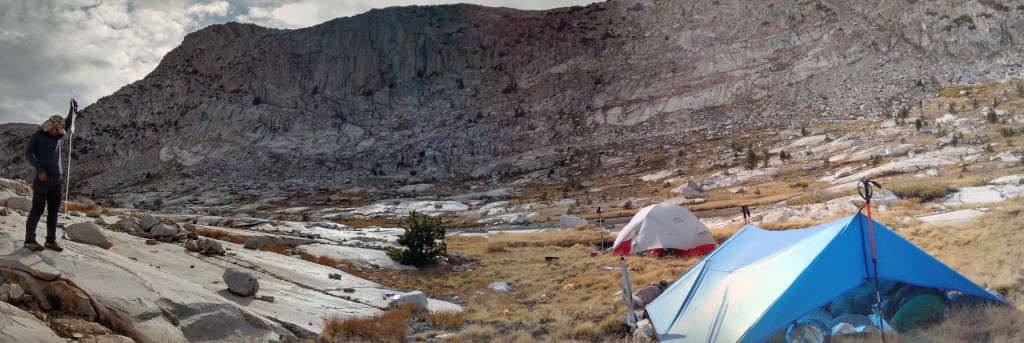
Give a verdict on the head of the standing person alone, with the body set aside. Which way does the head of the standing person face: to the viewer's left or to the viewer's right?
to the viewer's right

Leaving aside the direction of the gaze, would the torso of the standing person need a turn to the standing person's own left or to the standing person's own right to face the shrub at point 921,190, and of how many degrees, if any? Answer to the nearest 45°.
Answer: approximately 45° to the standing person's own left

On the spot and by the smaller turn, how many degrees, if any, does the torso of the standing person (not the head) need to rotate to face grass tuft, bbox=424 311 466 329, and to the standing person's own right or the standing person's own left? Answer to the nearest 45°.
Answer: approximately 45° to the standing person's own left

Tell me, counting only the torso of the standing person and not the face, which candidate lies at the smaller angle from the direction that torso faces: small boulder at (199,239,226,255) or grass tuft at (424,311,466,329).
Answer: the grass tuft

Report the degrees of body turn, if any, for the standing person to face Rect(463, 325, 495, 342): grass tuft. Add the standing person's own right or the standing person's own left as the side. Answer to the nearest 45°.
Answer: approximately 45° to the standing person's own left

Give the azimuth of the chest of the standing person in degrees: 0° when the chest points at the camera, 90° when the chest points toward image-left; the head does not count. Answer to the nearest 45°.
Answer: approximately 315°

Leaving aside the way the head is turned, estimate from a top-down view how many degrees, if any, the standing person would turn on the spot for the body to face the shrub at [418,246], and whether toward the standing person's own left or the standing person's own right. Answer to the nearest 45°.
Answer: approximately 90° to the standing person's own left

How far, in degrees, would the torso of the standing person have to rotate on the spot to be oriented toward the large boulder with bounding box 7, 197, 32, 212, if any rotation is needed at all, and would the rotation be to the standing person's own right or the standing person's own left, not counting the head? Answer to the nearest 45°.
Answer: approximately 135° to the standing person's own left

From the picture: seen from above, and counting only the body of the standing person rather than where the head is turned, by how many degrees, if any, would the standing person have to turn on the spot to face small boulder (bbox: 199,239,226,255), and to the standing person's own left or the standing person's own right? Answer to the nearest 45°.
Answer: approximately 90° to the standing person's own left
